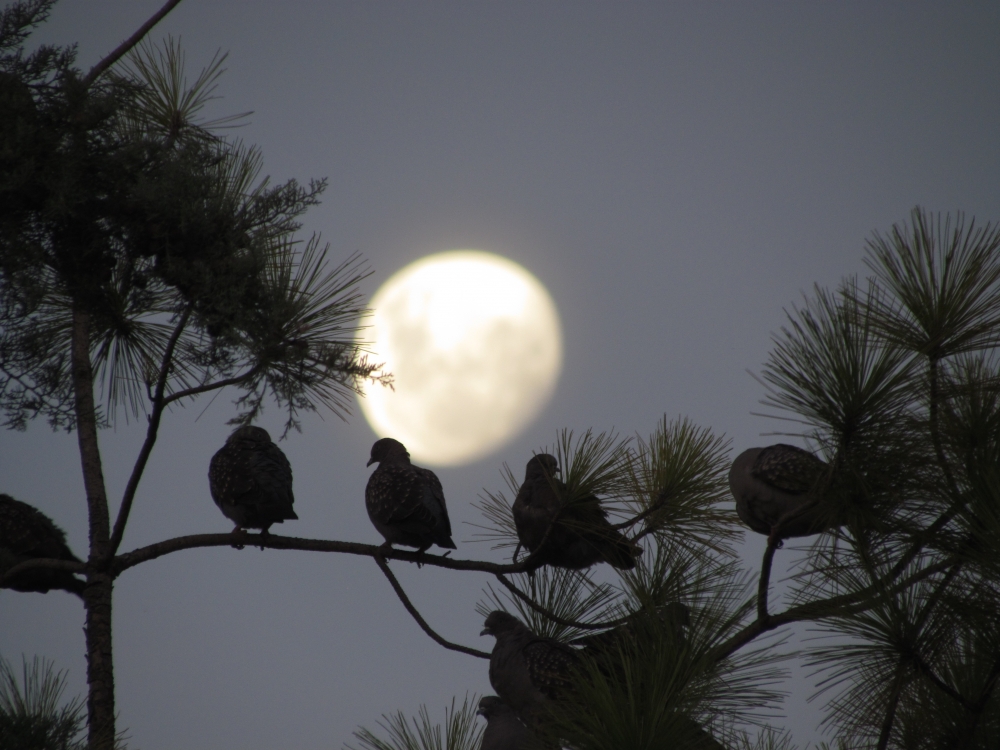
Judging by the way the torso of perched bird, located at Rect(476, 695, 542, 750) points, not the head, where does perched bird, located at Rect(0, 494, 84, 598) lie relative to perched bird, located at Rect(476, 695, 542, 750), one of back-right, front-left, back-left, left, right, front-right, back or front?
front

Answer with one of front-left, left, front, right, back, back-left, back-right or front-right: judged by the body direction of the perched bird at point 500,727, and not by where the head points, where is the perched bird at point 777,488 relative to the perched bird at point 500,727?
back-left

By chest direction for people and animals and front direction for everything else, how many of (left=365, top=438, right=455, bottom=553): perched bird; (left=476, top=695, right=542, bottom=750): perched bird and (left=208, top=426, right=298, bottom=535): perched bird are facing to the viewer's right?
0

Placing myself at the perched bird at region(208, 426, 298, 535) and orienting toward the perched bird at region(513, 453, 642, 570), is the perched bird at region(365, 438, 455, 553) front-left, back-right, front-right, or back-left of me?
front-left

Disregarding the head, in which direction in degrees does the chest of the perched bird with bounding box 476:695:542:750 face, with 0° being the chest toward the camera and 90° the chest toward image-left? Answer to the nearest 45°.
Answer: approximately 90°
